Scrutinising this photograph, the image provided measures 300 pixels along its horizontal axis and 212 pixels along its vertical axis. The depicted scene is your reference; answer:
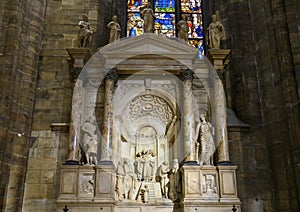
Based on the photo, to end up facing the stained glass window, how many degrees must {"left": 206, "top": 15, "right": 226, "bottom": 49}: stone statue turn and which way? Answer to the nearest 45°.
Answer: approximately 135° to its right

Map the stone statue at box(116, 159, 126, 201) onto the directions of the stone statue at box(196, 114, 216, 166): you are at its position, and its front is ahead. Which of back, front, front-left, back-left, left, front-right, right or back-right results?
right

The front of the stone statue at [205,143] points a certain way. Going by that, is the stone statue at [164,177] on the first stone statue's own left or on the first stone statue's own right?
on the first stone statue's own right

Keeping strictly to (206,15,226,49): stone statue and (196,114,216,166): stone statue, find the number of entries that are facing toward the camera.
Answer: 2

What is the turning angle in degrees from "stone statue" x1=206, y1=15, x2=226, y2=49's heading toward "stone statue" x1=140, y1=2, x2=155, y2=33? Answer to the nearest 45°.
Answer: approximately 90° to its right

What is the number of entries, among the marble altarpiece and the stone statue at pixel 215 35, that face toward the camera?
2

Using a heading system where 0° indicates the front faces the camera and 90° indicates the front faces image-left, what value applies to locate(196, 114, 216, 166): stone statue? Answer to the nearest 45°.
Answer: approximately 0°

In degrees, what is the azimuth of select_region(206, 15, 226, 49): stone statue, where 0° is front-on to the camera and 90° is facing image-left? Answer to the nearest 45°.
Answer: approximately 0°
